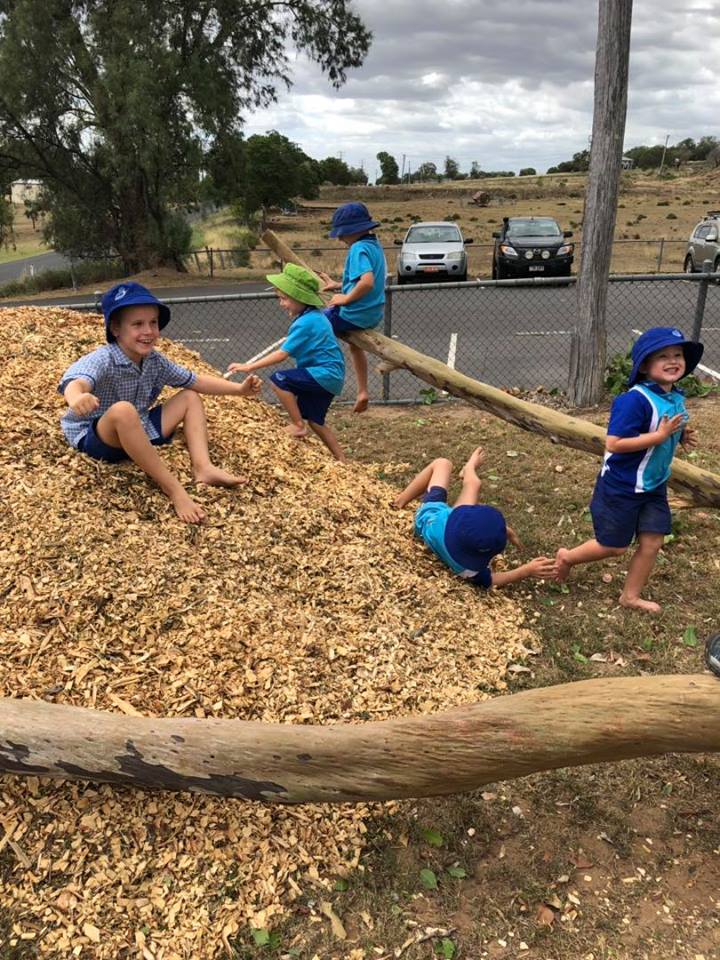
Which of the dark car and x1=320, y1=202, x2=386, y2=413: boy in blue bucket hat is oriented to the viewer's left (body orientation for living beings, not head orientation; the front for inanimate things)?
the boy in blue bucket hat

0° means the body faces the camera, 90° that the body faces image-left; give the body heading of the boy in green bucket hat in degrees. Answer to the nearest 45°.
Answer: approximately 90°

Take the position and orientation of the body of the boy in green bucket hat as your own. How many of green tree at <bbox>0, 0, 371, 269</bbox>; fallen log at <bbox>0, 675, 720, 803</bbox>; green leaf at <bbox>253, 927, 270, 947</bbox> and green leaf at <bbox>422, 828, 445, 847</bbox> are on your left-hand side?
3

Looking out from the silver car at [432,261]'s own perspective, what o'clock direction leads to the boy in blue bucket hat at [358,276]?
The boy in blue bucket hat is roughly at 12 o'clock from the silver car.

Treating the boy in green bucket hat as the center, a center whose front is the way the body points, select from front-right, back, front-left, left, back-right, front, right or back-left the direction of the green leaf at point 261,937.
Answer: left

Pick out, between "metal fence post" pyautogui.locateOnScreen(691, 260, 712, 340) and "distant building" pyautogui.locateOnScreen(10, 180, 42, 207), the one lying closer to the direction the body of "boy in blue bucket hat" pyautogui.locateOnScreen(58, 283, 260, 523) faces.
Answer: the metal fence post

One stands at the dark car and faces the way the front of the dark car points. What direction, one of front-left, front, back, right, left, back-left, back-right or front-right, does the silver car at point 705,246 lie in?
left

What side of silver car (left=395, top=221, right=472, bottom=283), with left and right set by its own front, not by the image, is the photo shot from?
front

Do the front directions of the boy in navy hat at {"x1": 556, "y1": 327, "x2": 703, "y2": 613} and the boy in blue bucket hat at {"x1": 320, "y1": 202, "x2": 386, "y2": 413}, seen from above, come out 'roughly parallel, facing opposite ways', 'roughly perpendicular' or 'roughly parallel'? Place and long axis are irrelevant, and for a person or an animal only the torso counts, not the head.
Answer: roughly perpendicular

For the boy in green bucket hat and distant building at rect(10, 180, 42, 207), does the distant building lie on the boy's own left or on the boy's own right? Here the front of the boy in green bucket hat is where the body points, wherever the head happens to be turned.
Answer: on the boy's own right

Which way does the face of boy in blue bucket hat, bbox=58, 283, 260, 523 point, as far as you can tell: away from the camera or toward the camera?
toward the camera

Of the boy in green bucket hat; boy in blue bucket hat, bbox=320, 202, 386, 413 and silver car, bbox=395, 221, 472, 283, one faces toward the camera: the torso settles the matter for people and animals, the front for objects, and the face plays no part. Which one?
the silver car

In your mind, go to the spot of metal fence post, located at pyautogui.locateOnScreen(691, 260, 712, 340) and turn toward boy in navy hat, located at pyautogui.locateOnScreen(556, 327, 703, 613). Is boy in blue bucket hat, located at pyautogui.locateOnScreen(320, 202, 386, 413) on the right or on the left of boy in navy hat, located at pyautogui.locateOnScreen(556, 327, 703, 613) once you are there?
right

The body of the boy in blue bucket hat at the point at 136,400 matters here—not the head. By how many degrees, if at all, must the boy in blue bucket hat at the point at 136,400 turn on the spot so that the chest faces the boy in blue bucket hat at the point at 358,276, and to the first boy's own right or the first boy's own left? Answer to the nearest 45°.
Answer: approximately 90° to the first boy's own left

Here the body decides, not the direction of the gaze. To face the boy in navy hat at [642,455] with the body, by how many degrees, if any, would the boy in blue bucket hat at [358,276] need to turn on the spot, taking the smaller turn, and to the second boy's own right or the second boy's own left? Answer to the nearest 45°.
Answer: approximately 135° to the second boy's own left

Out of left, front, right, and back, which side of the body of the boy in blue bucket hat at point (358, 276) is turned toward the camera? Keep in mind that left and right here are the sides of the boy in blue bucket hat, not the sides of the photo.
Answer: left
